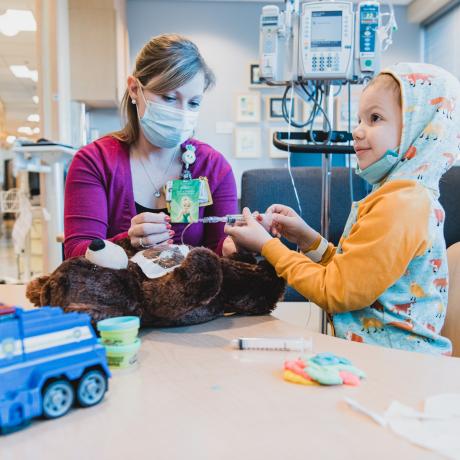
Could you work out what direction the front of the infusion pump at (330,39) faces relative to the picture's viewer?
facing the viewer

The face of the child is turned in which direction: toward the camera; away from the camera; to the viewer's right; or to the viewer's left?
to the viewer's left

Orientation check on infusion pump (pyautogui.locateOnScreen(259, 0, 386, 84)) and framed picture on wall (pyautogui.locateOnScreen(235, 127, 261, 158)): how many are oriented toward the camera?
2

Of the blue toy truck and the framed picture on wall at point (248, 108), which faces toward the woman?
the framed picture on wall

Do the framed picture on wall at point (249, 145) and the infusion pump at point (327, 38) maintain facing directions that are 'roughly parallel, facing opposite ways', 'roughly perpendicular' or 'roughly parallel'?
roughly parallel

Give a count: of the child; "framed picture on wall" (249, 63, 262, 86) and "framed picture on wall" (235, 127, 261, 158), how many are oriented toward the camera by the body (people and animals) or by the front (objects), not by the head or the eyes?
2

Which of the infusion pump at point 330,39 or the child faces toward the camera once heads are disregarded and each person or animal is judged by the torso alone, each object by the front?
the infusion pump

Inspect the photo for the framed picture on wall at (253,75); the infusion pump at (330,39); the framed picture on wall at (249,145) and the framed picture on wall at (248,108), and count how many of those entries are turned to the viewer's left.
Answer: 0

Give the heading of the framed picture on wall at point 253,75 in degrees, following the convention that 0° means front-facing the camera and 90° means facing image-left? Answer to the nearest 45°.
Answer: approximately 0°

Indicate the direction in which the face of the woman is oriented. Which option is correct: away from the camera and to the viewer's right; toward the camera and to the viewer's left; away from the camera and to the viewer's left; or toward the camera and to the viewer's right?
toward the camera and to the viewer's right

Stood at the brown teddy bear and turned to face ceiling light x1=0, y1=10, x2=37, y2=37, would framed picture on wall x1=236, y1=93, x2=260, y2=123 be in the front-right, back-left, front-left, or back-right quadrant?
front-right

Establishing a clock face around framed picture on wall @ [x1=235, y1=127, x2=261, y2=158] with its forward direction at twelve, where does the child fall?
The child is roughly at 12 o'clock from the framed picture on wall.
